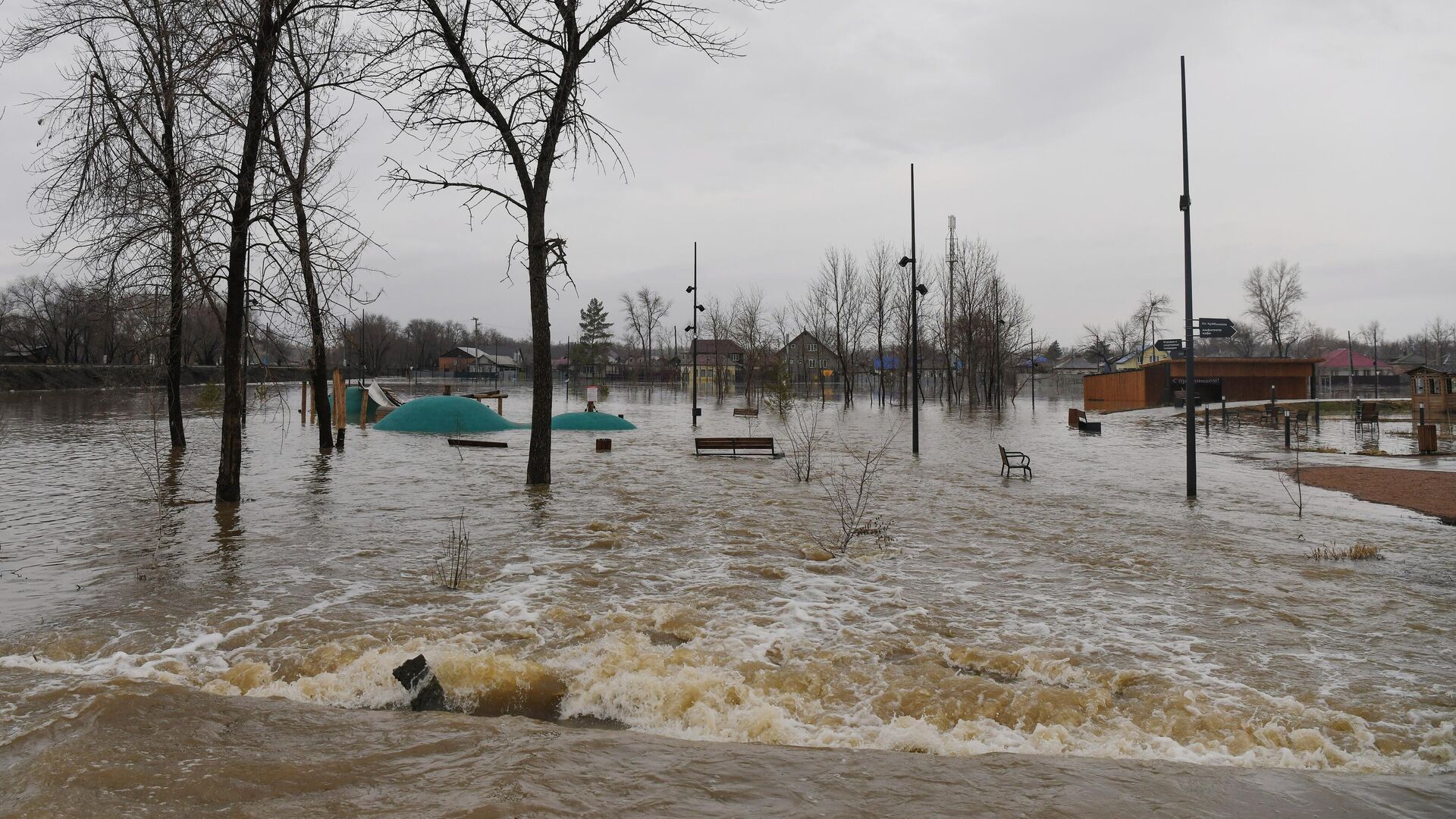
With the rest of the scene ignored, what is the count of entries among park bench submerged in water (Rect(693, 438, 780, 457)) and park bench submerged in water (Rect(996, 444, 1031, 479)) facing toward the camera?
1

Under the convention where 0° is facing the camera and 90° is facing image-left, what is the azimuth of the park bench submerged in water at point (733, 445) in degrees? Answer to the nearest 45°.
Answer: approximately 0°

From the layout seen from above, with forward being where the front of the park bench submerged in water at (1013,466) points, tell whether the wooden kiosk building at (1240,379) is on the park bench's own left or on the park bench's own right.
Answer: on the park bench's own left

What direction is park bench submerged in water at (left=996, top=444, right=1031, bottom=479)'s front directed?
to the viewer's right

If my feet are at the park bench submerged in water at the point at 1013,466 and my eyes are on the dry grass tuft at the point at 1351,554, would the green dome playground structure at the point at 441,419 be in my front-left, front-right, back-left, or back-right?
back-right

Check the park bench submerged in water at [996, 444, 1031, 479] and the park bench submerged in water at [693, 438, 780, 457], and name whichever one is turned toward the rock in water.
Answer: the park bench submerged in water at [693, 438, 780, 457]

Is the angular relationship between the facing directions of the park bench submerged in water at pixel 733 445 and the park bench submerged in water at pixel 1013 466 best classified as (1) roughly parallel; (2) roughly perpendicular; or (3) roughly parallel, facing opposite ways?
roughly perpendicular

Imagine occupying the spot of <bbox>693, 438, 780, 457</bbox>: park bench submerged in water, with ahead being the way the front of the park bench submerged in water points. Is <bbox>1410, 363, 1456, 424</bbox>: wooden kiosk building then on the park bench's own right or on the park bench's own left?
on the park bench's own left

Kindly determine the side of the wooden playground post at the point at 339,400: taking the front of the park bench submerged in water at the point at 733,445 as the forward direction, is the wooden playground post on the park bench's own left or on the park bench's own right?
on the park bench's own right
